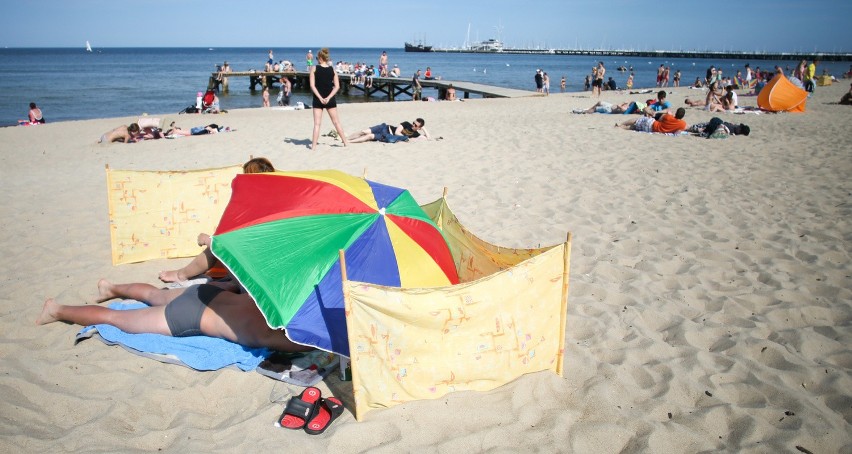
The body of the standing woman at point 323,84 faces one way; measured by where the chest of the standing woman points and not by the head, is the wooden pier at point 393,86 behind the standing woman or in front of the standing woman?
in front

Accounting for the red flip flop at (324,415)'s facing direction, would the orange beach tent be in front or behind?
in front

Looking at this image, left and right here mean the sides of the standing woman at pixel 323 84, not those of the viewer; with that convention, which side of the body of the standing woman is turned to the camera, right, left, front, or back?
back

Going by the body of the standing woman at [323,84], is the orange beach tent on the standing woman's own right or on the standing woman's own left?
on the standing woman's own right

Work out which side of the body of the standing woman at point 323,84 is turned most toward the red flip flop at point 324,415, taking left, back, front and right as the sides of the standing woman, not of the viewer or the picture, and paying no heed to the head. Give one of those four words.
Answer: back

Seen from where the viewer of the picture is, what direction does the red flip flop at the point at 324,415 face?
facing away from the viewer and to the right of the viewer

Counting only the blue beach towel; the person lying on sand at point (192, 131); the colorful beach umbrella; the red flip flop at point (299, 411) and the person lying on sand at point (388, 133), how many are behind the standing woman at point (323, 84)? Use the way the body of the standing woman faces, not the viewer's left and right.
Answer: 3

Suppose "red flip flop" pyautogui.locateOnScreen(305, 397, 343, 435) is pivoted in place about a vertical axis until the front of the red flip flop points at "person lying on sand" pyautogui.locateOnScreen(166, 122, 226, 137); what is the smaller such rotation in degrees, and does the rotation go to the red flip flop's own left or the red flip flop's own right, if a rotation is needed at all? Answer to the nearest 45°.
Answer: approximately 45° to the red flip flop's own left
